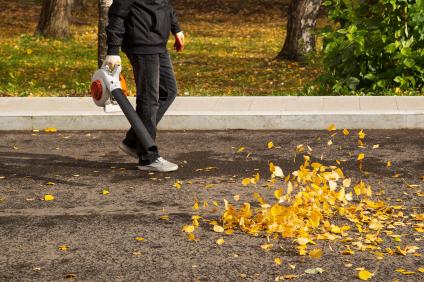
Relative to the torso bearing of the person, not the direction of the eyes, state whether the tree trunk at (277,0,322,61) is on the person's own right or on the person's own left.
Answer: on the person's own left

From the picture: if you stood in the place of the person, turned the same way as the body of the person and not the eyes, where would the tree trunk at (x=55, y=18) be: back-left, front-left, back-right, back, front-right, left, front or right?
back-left

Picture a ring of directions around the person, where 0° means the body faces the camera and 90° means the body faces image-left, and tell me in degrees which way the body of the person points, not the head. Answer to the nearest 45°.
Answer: approximately 315°

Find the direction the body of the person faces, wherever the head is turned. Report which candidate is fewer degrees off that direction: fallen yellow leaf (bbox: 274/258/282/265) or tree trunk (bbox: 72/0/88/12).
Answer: the fallen yellow leaf

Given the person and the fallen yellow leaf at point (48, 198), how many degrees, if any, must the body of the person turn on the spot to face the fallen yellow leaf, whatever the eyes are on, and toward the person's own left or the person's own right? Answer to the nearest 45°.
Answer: approximately 90° to the person's own right

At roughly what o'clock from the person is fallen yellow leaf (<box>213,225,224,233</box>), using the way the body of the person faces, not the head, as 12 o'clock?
The fallen yellow leaf is roughly at 1 o'clock from the person.

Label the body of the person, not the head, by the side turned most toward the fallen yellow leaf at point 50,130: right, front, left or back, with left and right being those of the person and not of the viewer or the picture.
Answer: back
